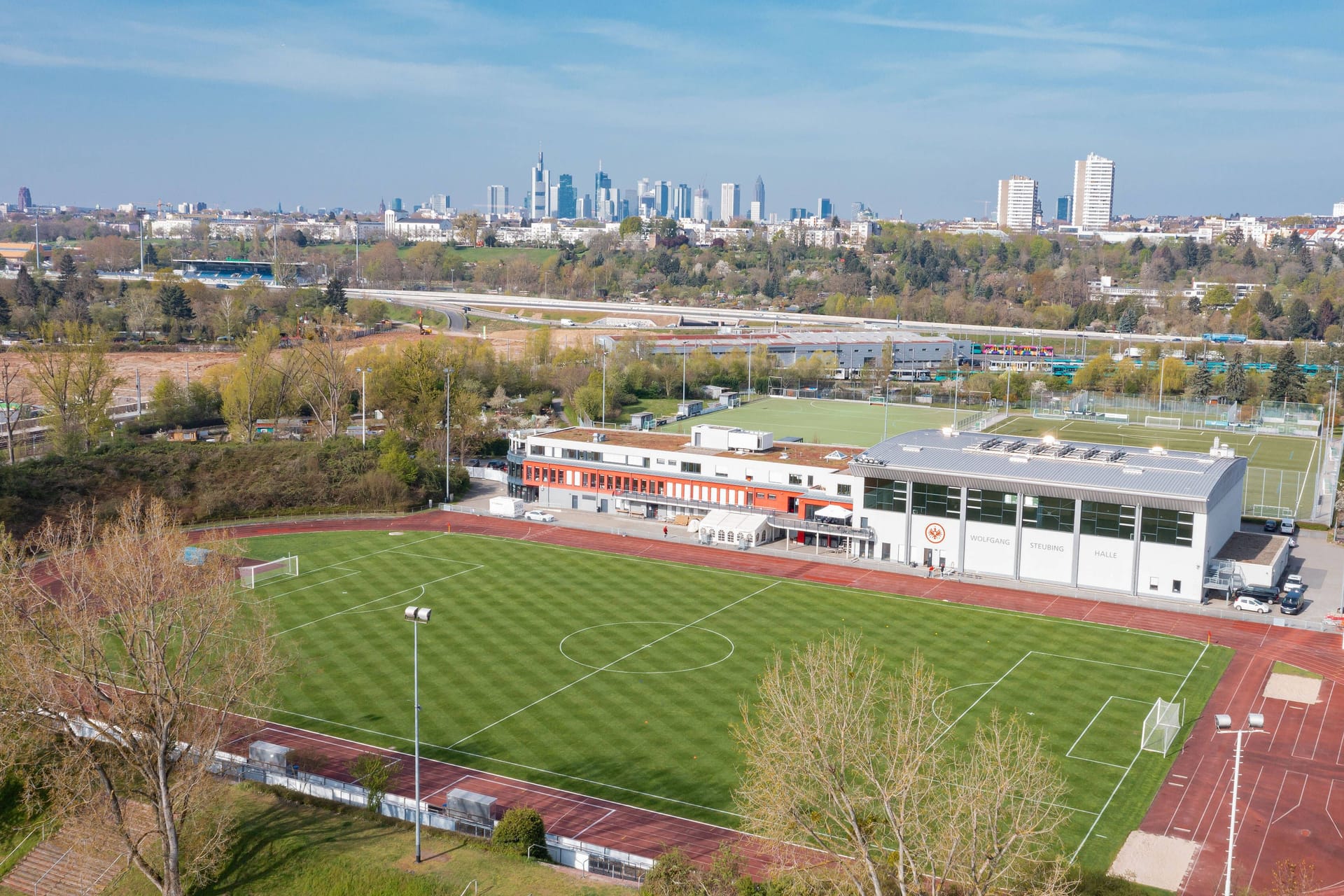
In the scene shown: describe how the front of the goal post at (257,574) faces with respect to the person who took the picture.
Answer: facing the viewer and to the right of the viewer

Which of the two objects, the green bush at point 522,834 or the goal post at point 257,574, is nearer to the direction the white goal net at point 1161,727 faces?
the goal post

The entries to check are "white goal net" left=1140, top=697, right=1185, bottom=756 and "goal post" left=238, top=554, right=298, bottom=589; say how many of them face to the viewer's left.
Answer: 1

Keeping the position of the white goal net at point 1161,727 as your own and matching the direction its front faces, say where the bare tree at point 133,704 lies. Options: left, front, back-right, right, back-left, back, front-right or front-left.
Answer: front-left

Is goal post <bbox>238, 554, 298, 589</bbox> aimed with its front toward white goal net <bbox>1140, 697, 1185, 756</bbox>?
yes

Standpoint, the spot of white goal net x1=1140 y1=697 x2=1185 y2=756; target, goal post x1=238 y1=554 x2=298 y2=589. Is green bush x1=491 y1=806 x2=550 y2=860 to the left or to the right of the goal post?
left

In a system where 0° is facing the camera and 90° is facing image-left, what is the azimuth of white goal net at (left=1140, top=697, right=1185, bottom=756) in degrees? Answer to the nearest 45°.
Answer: approximately 90°

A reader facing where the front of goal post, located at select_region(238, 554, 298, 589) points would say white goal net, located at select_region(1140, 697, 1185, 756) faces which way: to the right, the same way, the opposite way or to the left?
the opposite way

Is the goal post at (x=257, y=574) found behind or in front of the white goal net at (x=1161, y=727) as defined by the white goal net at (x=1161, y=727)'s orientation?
in front

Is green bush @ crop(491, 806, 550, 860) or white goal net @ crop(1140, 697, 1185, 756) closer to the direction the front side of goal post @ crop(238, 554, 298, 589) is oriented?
the white goal net

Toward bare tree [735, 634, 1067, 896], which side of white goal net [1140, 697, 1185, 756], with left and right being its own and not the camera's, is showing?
left
